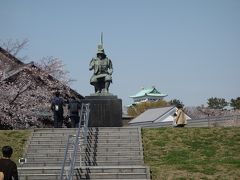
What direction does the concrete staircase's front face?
toward the camera

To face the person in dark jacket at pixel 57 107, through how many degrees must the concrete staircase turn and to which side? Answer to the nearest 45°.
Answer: approximately 135° to its right

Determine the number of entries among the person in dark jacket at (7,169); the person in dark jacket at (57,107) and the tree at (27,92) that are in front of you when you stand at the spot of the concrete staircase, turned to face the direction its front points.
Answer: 1

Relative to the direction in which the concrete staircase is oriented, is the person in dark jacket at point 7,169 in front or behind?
in front
